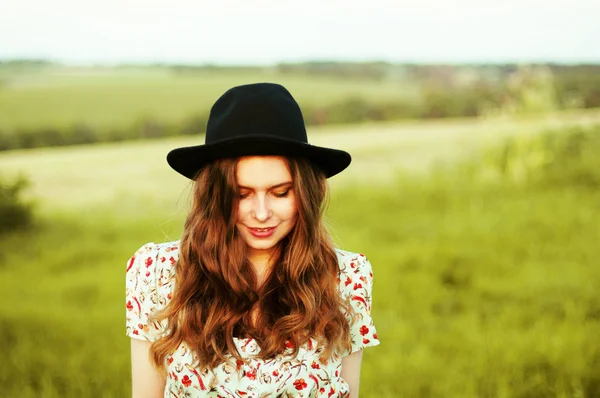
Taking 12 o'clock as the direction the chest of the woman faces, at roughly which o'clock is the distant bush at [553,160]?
The distant bush is roughly at 7 o'clock from the woman.

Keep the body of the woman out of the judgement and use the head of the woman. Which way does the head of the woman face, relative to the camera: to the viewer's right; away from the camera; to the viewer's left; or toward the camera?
toward the camera

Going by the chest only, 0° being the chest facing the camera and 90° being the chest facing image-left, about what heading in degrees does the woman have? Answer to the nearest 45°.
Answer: approximately 0°

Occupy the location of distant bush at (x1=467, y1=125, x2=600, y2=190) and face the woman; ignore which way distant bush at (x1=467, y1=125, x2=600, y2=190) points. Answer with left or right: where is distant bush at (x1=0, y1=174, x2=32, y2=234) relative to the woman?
right

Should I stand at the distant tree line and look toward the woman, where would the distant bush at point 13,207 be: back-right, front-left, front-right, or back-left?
front-right

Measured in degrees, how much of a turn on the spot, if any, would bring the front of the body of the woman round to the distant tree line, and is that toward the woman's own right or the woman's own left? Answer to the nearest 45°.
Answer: approximately 180°
